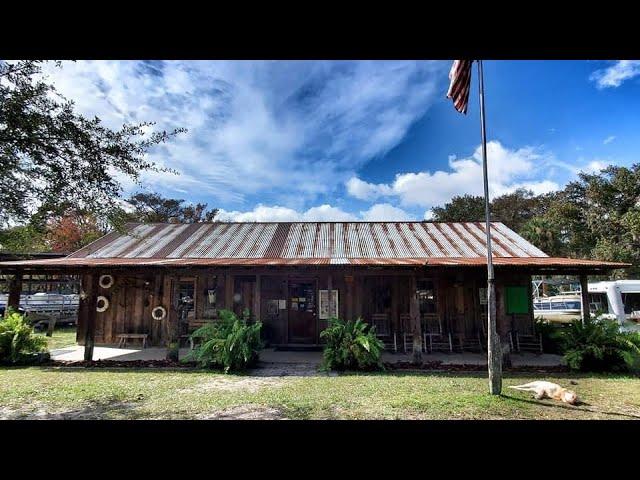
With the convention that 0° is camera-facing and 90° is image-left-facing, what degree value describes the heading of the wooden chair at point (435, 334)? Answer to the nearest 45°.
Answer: approximately 315°

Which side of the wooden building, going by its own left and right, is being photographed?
front

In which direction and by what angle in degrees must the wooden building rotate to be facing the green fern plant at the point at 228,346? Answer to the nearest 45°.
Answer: approximately 45° to its right

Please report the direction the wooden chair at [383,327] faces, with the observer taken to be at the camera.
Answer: facing the viewer and to the right of the viewer

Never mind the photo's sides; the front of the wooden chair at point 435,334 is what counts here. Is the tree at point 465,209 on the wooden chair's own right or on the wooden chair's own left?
on the wooden chair's own left

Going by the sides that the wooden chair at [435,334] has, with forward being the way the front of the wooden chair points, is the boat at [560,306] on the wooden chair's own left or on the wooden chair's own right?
on the wooden chair's own left

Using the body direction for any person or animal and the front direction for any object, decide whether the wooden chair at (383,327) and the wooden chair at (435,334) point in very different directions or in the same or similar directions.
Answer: same or similar directions

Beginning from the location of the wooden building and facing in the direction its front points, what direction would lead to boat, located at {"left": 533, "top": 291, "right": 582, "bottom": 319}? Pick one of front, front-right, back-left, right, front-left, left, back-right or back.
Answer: back-left

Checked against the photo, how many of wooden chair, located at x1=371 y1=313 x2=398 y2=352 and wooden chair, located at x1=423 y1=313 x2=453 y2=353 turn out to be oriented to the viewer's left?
0

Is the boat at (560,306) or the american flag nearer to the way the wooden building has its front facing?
the american flag

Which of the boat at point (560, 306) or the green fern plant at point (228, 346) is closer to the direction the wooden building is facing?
the green fern plant

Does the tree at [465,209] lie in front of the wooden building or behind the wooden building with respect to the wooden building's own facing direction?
behind
